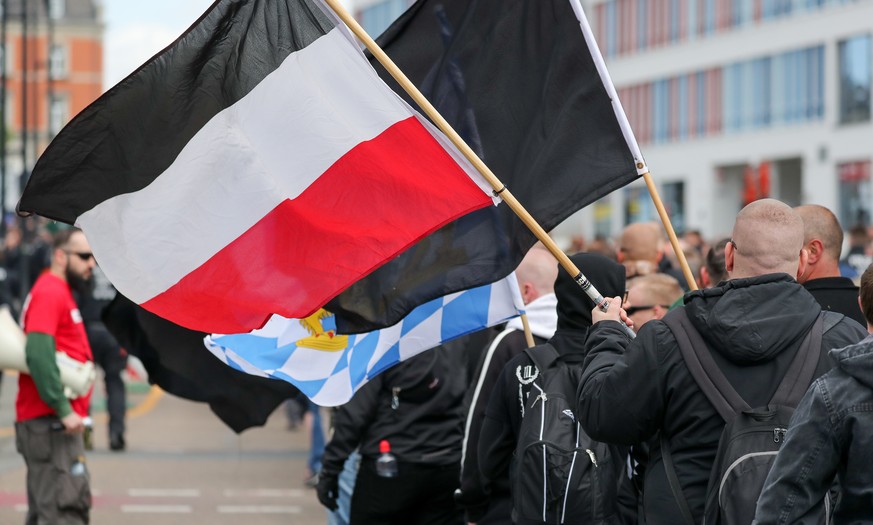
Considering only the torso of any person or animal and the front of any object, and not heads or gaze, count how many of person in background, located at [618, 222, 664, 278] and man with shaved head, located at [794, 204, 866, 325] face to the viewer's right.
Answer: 0

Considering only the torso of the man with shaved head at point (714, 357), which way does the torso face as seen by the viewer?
away from the camera

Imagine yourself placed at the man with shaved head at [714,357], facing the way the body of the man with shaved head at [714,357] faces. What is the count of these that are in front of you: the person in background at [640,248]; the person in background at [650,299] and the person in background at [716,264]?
3

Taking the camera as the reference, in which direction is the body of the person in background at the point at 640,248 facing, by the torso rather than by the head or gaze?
away from the camera

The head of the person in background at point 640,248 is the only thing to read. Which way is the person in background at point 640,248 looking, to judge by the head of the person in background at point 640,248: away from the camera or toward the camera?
away from the camera

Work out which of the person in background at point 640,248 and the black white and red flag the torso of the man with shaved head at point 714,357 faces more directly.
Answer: the person in background

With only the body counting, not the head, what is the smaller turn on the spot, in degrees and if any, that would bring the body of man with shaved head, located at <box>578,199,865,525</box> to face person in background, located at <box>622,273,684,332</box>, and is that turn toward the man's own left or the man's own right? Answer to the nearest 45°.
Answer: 0° — they already face them

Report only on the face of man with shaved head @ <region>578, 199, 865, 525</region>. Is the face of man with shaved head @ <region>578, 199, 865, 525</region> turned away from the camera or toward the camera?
away from the camera

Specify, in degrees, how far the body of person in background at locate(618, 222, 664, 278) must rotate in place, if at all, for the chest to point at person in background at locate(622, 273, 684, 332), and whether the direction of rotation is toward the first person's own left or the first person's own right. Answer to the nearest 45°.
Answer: approximately 180°

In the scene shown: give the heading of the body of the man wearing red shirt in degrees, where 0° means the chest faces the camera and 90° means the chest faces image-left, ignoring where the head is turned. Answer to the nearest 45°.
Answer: approximately 270°

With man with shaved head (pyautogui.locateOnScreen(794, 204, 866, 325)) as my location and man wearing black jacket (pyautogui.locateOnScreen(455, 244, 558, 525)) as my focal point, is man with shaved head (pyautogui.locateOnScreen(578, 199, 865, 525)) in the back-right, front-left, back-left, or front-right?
front-left
